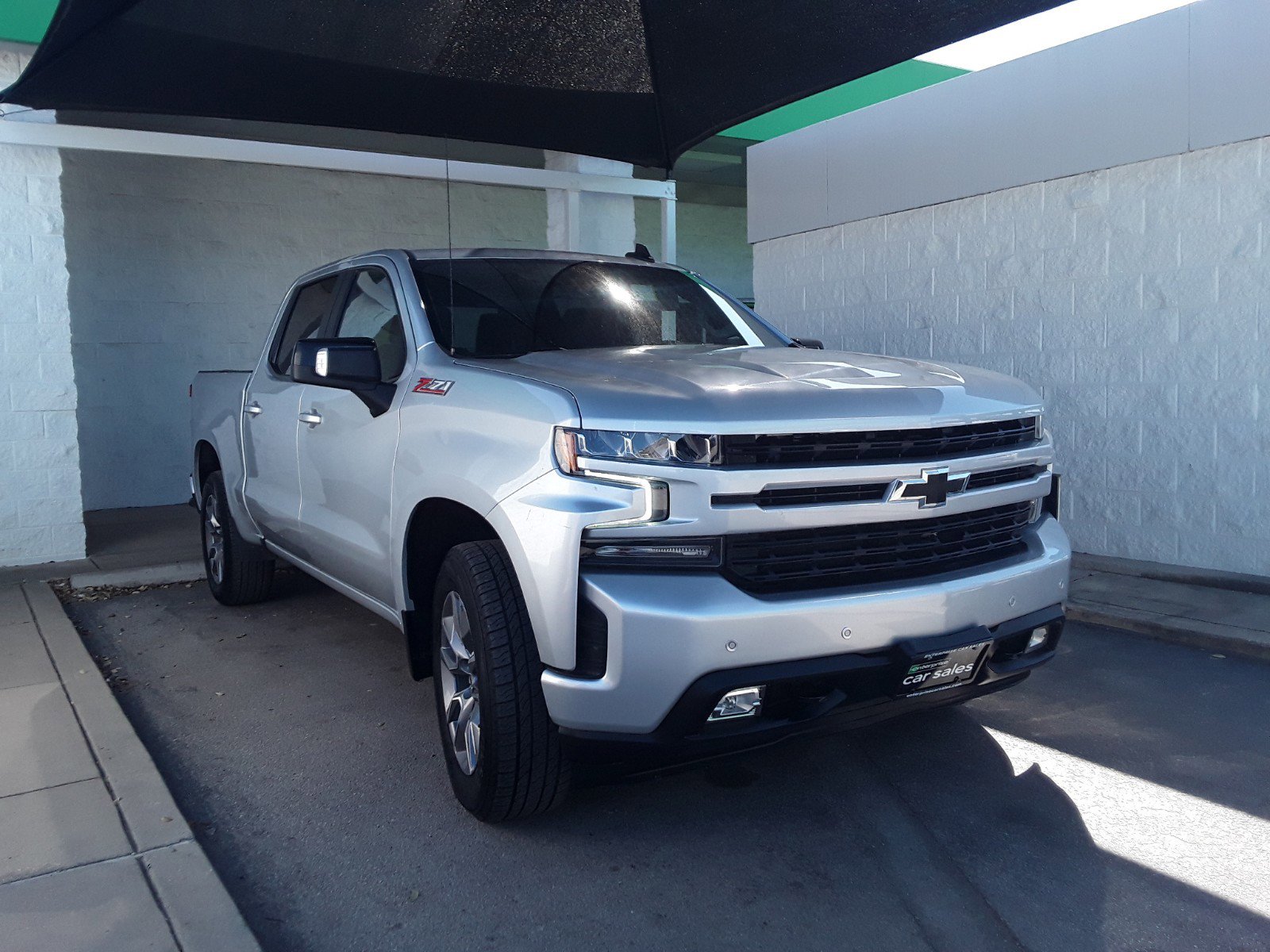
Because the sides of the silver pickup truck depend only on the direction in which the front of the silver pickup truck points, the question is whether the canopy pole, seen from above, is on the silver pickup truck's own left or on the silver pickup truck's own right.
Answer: on the silver pickup truck's own left

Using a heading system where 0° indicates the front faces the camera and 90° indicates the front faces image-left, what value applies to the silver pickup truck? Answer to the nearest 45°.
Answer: approximately 315°

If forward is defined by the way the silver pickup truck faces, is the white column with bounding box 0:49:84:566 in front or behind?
behind

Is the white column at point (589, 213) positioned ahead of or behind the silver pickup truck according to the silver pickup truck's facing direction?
behind

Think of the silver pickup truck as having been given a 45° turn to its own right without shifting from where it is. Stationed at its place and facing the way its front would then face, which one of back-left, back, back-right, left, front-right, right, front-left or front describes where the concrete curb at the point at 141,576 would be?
back-right

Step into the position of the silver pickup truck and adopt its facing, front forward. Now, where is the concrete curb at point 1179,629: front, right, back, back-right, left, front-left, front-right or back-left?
left

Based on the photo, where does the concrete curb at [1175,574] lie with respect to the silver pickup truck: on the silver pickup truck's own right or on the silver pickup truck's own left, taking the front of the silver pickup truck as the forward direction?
on the silver pickup truck's own left
